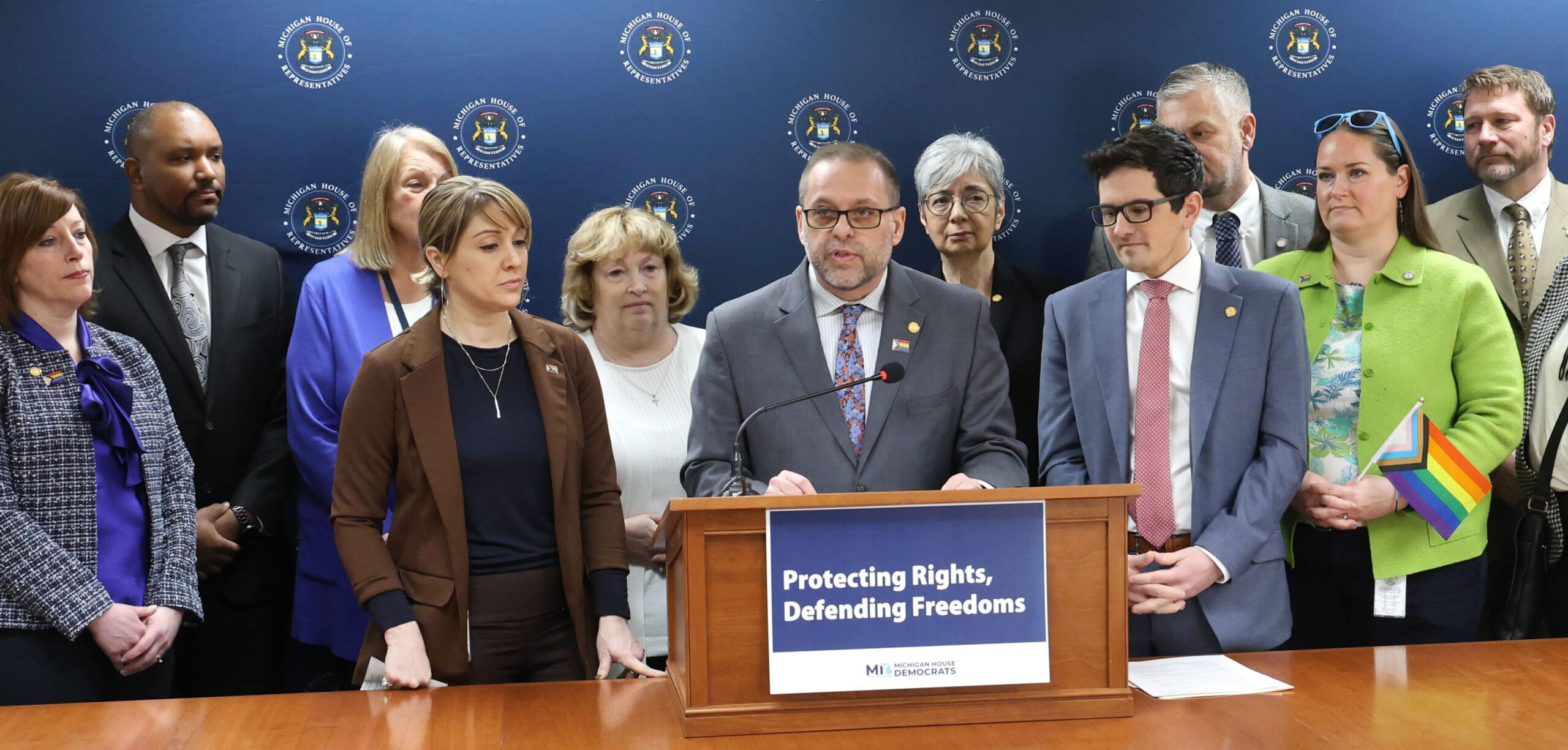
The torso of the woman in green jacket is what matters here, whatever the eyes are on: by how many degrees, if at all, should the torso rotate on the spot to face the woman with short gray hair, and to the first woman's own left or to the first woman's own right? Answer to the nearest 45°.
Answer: approximately 45° to the first woman's own right

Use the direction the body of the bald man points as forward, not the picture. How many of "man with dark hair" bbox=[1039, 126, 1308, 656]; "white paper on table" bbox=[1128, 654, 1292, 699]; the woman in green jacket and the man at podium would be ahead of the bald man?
4

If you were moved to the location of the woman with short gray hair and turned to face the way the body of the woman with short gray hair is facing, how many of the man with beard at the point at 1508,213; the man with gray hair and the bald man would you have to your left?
2

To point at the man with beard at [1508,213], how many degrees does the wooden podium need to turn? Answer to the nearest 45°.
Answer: approximately 135° to its left

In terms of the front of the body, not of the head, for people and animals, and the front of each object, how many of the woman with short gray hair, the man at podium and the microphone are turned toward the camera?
2

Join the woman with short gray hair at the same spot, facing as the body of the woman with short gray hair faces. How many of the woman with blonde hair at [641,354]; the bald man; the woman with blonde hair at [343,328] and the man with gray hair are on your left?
1

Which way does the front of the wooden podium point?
toward the camera

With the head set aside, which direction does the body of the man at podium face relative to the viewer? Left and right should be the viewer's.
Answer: facing the viewer

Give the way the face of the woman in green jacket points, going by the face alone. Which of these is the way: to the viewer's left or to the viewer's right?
to the viewer's left

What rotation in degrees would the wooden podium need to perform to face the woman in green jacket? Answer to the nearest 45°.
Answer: approximately 135° to its left
